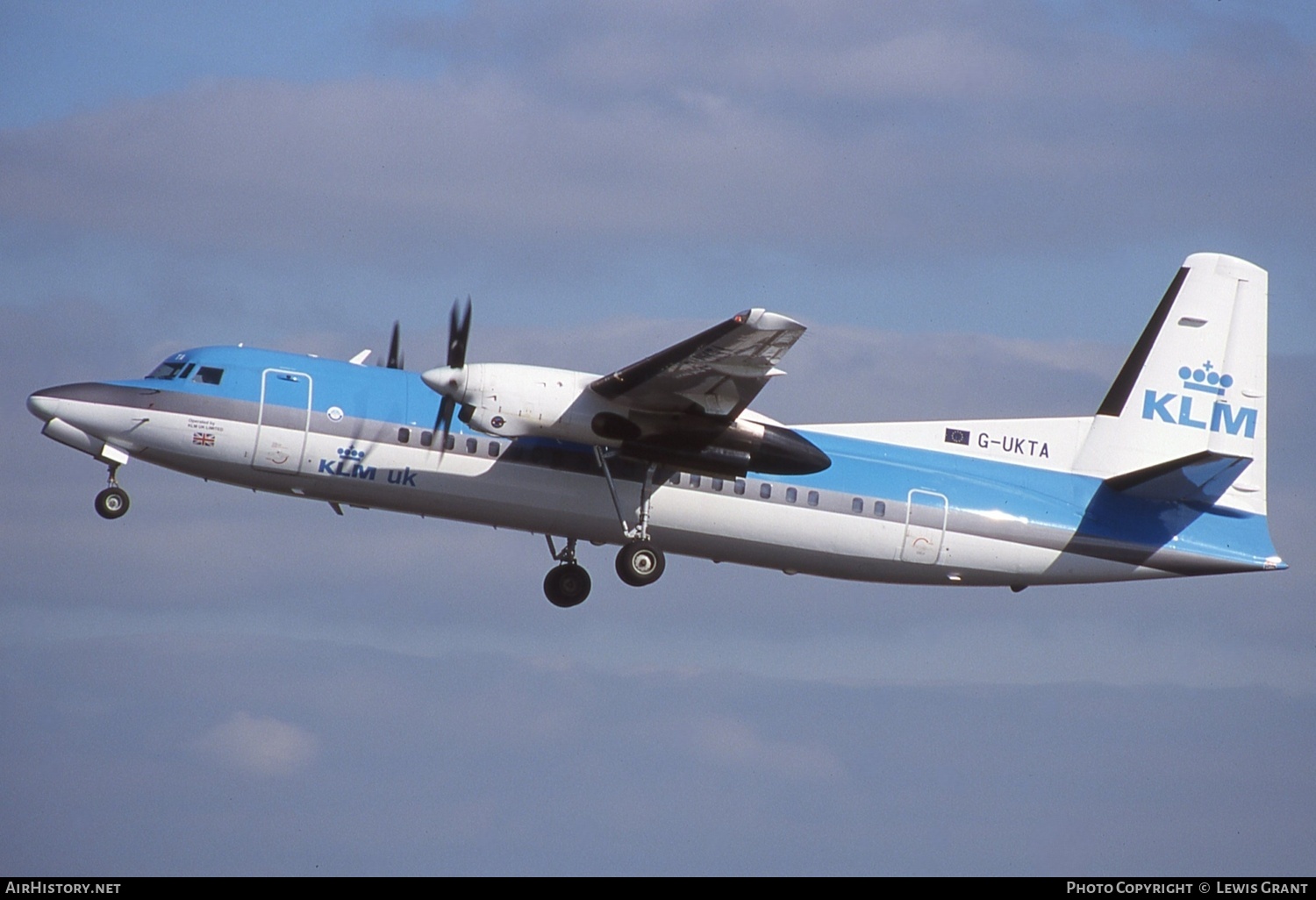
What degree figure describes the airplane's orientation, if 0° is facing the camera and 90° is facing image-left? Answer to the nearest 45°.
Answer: approximately 90°
